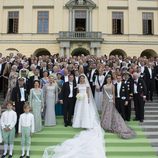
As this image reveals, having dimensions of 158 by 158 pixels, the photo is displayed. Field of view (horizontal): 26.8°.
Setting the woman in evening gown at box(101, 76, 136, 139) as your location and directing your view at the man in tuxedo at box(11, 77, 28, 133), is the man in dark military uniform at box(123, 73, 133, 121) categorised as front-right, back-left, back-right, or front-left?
back-right

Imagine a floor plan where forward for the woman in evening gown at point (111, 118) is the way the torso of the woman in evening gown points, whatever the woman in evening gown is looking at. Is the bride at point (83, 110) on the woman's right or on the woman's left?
on the woman's right

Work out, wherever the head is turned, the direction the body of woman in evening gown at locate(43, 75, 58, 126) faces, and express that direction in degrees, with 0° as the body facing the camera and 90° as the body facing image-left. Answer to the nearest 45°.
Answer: approximately 0°

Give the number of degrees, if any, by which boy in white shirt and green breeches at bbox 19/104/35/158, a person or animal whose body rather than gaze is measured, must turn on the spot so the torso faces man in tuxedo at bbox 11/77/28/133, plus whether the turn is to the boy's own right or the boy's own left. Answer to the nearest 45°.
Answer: approximately 180°

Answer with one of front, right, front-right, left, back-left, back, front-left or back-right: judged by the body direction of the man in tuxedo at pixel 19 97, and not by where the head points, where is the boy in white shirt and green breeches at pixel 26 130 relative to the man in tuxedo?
front-right

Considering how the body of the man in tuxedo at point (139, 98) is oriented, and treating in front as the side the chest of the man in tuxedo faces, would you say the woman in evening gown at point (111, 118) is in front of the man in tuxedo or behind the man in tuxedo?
in front

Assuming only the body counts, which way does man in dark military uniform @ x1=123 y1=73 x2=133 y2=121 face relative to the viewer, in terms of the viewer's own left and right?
facing the viewer and to the left of the viewer

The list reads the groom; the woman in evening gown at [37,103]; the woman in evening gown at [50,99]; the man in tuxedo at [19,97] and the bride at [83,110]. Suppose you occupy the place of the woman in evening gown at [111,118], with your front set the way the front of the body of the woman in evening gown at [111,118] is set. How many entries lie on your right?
5

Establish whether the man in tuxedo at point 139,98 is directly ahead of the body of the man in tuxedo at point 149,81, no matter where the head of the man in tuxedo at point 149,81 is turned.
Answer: yes

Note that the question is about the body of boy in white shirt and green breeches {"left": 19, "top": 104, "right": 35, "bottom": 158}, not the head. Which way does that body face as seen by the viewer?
toward the camera

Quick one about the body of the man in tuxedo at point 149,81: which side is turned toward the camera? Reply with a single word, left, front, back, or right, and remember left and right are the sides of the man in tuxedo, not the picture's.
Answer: front

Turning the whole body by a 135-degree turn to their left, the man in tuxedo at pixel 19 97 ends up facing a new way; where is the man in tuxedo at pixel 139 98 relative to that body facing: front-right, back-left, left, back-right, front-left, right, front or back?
right

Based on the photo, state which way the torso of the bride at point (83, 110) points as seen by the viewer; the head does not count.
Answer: toward the camera

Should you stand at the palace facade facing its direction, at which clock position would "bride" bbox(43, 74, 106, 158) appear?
The bride is roughly at 12 o'clock from the palace facade.
